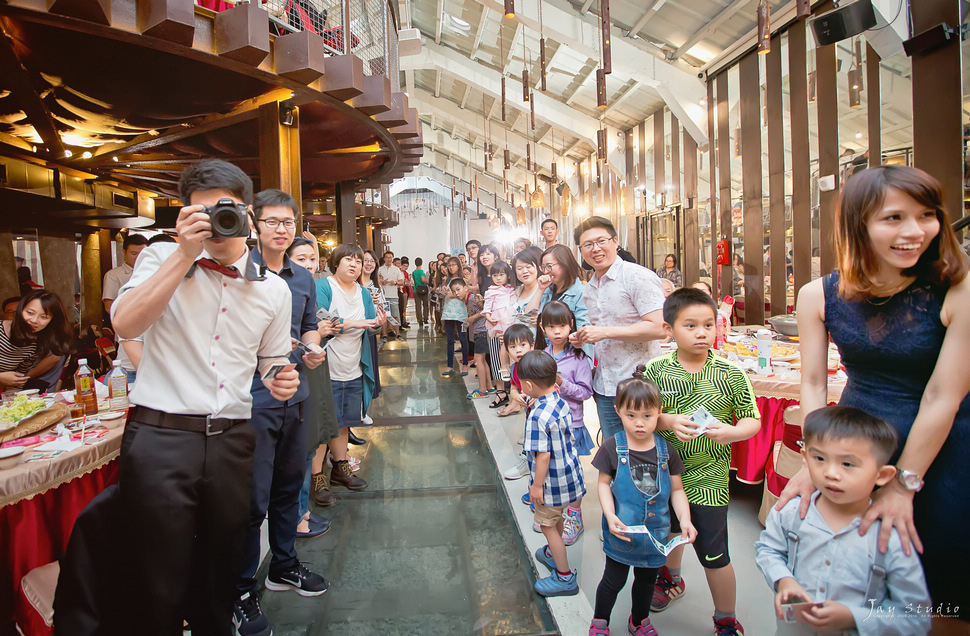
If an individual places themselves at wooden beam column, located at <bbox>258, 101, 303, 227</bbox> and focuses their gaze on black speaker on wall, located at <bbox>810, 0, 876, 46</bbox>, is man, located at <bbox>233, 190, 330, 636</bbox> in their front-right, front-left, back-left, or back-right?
front-right

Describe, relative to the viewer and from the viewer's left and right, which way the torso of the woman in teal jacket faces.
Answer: facing the viewer and to the right of the viewer

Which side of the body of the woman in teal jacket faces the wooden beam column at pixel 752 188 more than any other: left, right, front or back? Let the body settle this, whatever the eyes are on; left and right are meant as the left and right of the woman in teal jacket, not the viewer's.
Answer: left

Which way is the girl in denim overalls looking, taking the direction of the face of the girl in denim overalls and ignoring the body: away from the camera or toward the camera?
toward the camera

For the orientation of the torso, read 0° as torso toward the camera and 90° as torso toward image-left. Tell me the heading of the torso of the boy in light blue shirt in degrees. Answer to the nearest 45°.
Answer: approximately 45°

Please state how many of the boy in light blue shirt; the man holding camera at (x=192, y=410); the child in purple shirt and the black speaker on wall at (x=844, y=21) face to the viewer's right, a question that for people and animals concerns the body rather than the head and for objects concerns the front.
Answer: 0

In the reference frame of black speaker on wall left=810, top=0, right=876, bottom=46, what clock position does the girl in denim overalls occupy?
The girl in denim overalls is roughly at 11 o'clock from the black speaker on wall.

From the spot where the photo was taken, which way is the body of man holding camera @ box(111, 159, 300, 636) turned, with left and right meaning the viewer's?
facing the viewer

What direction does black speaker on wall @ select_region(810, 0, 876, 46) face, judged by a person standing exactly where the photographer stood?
facing the viewer and to the left of the viewer

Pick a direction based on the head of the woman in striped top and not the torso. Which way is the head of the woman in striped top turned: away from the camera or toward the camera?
toward the camera

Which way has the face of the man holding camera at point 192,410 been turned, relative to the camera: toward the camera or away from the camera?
toward the camera

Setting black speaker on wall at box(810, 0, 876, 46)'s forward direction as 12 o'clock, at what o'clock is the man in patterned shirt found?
The man in patterned shirt is roughly at 11 o'clock from the black speaker on wall.

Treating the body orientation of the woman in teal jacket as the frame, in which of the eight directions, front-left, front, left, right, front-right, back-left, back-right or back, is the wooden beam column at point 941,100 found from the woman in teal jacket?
front-left

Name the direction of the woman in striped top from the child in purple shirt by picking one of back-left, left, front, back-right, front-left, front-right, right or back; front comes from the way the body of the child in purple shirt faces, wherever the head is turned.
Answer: front-right

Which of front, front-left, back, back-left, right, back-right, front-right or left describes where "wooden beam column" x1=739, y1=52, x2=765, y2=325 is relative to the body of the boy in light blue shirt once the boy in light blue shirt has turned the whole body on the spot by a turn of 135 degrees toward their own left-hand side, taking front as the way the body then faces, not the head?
left

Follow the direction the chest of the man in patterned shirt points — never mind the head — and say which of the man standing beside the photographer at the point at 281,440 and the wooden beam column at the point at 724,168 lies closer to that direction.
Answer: the man standing beside the photographer
